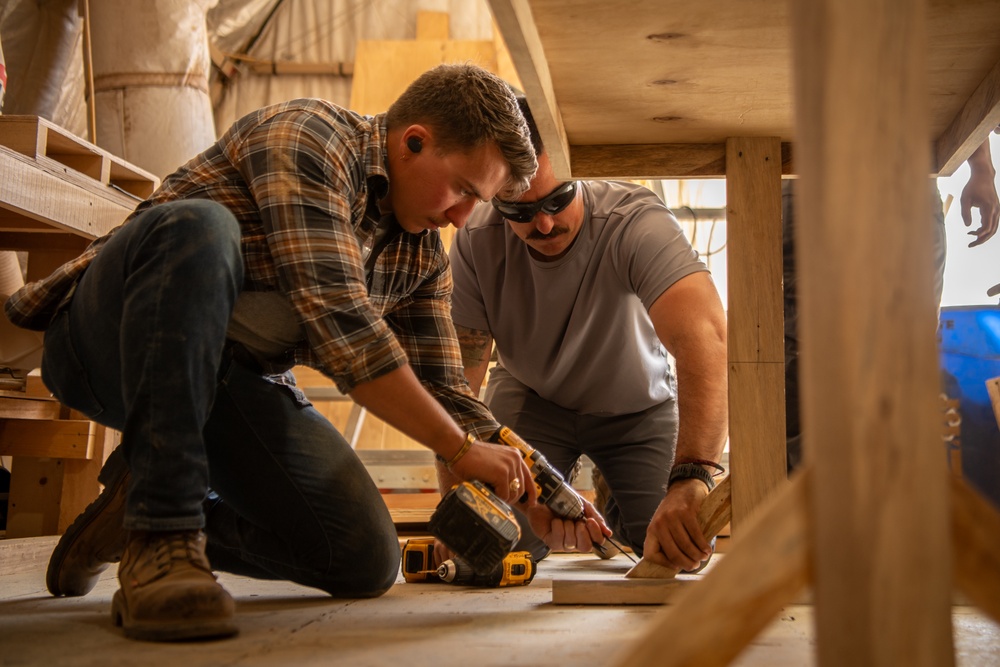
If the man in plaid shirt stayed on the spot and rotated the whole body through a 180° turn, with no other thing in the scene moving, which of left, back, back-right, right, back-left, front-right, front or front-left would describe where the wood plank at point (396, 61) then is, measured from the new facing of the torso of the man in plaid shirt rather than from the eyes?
front-right

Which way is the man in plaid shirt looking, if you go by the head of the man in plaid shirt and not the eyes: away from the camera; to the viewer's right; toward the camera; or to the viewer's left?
to the viewer's right

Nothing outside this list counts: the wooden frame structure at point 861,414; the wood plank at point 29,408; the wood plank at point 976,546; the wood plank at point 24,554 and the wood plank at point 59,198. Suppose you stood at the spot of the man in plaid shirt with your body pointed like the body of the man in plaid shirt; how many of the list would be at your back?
3

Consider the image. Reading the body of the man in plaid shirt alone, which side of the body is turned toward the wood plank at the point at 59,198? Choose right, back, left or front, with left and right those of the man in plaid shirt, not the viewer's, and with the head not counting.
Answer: back

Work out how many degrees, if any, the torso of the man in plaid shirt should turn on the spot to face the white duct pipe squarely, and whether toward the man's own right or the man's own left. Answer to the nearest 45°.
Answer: approximately 135° to the man's own left

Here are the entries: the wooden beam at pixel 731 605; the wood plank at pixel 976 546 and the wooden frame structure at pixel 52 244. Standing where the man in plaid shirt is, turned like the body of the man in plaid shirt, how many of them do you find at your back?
1

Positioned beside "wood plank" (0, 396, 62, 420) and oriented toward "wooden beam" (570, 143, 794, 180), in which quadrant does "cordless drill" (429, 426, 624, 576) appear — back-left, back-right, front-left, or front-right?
front-right

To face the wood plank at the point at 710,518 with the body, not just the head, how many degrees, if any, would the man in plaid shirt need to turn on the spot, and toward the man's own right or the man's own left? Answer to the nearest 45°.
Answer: approximately 45° to the man's own left

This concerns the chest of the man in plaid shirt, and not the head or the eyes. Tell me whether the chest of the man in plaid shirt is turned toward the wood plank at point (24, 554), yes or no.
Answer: no

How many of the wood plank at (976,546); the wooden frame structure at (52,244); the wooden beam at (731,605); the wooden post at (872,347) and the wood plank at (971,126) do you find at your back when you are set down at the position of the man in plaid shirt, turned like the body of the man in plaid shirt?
1

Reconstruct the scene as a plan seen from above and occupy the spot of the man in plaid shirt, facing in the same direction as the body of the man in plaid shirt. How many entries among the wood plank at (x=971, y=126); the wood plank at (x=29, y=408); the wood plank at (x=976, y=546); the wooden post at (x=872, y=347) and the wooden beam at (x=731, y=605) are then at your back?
1

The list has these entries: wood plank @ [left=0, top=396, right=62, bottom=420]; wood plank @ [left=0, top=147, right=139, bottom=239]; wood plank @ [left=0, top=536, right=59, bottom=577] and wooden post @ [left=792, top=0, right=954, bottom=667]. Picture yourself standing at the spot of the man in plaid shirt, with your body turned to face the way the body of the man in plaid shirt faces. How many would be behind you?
3

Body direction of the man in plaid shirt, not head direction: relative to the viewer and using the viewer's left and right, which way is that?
facing the viewer and to the right of the viewer

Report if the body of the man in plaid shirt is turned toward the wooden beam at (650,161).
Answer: no

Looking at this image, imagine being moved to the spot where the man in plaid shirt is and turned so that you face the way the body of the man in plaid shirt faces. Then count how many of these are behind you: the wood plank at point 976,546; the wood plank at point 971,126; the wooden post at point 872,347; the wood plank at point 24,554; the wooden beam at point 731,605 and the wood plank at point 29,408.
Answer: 2

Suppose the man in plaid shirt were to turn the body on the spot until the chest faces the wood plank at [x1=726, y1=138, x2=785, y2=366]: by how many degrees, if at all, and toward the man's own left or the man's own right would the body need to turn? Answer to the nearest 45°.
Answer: approximately 45° to the man's own left

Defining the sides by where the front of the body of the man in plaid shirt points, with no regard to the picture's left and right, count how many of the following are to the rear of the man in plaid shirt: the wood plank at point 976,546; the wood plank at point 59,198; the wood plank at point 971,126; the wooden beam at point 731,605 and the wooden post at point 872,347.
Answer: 1
